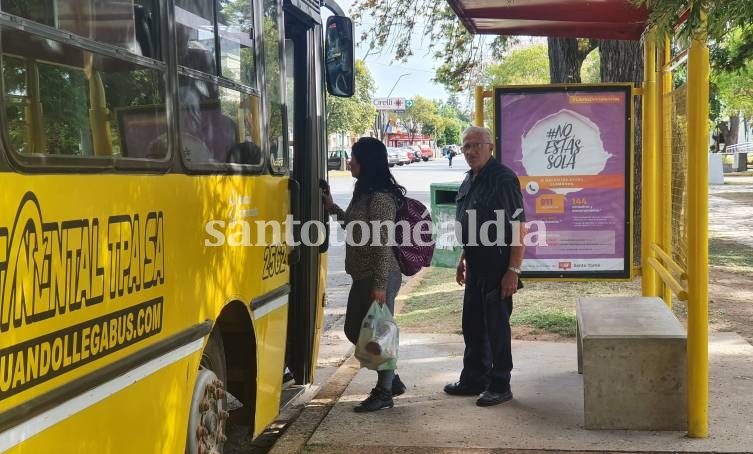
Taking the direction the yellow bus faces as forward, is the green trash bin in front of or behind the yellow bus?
in front

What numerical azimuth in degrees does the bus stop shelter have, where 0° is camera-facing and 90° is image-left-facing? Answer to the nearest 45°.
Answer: approximately 90°

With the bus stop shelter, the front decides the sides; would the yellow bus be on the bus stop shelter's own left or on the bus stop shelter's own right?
on the bus stop shelter's own left

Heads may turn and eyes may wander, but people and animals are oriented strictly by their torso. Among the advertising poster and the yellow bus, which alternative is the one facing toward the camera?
the advertising poster

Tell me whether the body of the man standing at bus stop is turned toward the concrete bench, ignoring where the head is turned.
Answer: no

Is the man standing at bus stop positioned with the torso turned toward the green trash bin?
no

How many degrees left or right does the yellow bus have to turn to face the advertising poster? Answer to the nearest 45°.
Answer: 0° — it already faces it

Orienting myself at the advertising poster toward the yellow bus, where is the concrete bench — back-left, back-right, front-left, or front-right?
front-left

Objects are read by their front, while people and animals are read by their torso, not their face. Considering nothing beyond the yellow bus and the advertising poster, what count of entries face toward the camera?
1

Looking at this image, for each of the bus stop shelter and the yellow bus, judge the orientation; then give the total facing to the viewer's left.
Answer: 1

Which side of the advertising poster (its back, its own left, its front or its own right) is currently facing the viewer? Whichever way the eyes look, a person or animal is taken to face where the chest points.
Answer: front

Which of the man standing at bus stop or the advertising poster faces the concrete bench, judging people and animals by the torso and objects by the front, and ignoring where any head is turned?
the advertising poster

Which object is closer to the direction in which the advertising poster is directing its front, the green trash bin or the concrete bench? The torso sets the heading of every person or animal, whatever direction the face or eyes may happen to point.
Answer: the concrete bench

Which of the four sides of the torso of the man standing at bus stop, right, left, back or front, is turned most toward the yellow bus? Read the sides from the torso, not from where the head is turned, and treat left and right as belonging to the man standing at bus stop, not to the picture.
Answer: front

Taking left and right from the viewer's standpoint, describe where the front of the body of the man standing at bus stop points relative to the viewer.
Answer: facing the viewer and to the left of the viewer

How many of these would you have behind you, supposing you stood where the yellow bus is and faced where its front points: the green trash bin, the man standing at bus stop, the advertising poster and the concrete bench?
0

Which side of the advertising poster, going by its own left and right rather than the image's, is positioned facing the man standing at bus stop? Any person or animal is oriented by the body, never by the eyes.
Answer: front

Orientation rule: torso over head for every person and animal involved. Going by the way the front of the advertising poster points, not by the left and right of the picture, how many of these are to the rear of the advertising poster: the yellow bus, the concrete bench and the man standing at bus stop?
0
